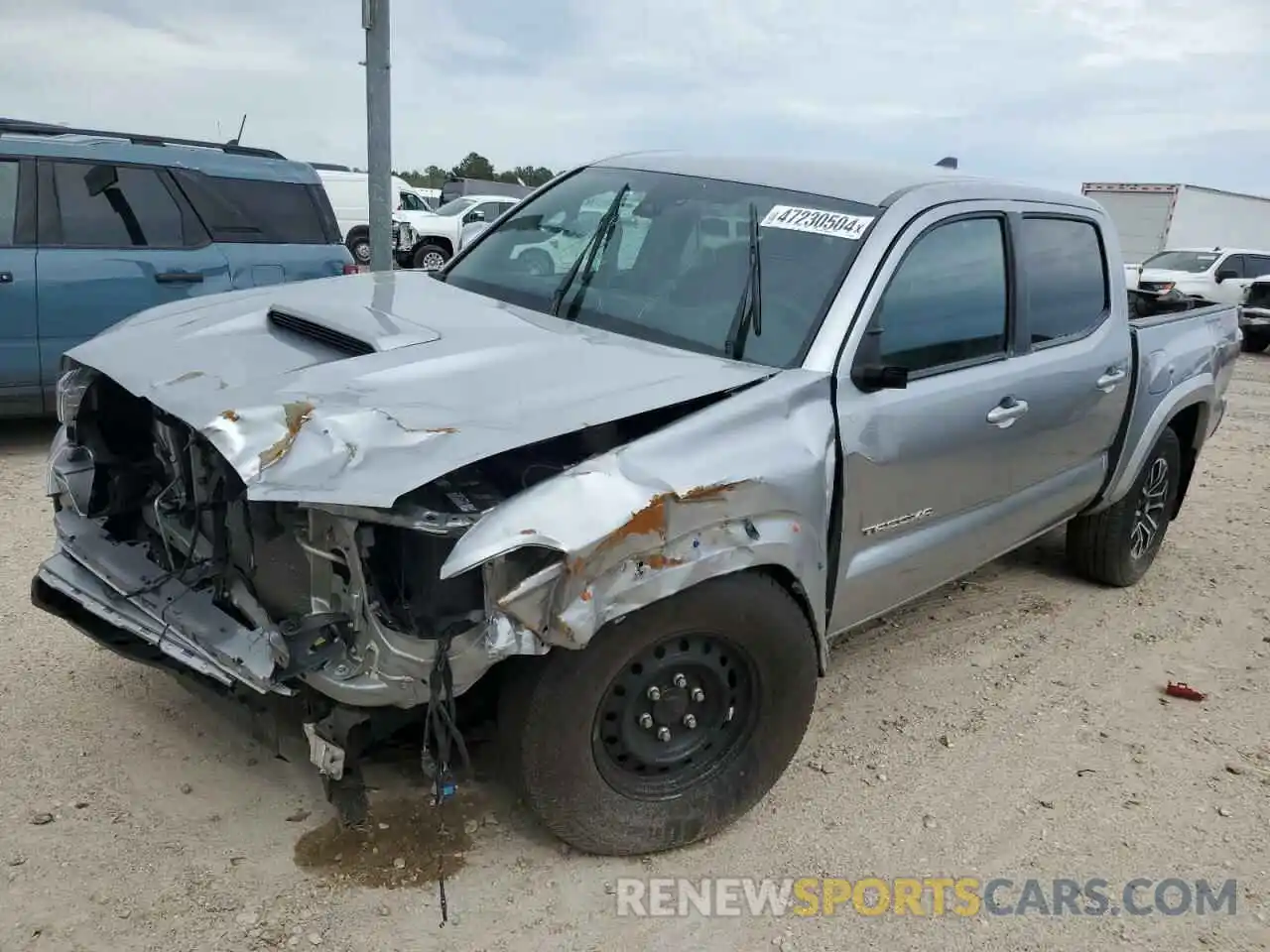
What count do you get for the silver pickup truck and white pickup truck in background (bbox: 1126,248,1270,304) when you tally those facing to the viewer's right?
0

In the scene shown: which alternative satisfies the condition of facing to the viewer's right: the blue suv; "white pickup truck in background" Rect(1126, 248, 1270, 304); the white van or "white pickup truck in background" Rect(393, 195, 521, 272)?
the white van

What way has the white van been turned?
to the viewer's right

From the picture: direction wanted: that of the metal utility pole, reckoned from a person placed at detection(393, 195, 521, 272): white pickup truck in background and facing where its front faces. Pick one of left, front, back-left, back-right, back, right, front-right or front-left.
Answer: front-left

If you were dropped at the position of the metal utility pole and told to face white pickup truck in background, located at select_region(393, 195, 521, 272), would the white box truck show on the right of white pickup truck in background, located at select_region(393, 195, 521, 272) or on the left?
right

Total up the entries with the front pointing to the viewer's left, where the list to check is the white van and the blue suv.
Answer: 1

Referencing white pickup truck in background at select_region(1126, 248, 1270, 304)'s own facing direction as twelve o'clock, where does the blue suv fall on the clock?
The blue suv is roughly at 11 o'clock from the white pickup truck in background.

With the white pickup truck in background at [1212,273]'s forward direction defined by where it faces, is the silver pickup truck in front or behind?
in front

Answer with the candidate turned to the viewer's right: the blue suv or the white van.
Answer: the white van

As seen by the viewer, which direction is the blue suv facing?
to the viewer's left

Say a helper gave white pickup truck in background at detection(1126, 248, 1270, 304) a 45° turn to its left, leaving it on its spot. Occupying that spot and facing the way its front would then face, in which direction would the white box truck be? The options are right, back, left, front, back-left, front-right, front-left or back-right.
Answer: back
